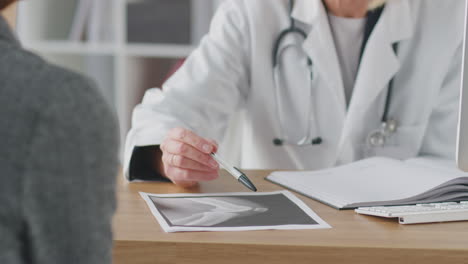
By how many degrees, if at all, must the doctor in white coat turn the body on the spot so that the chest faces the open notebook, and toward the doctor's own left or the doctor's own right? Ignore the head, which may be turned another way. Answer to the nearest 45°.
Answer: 0° — they already face it

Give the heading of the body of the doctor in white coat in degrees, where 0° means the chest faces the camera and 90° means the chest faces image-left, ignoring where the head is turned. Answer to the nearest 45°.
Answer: approximately 0°
